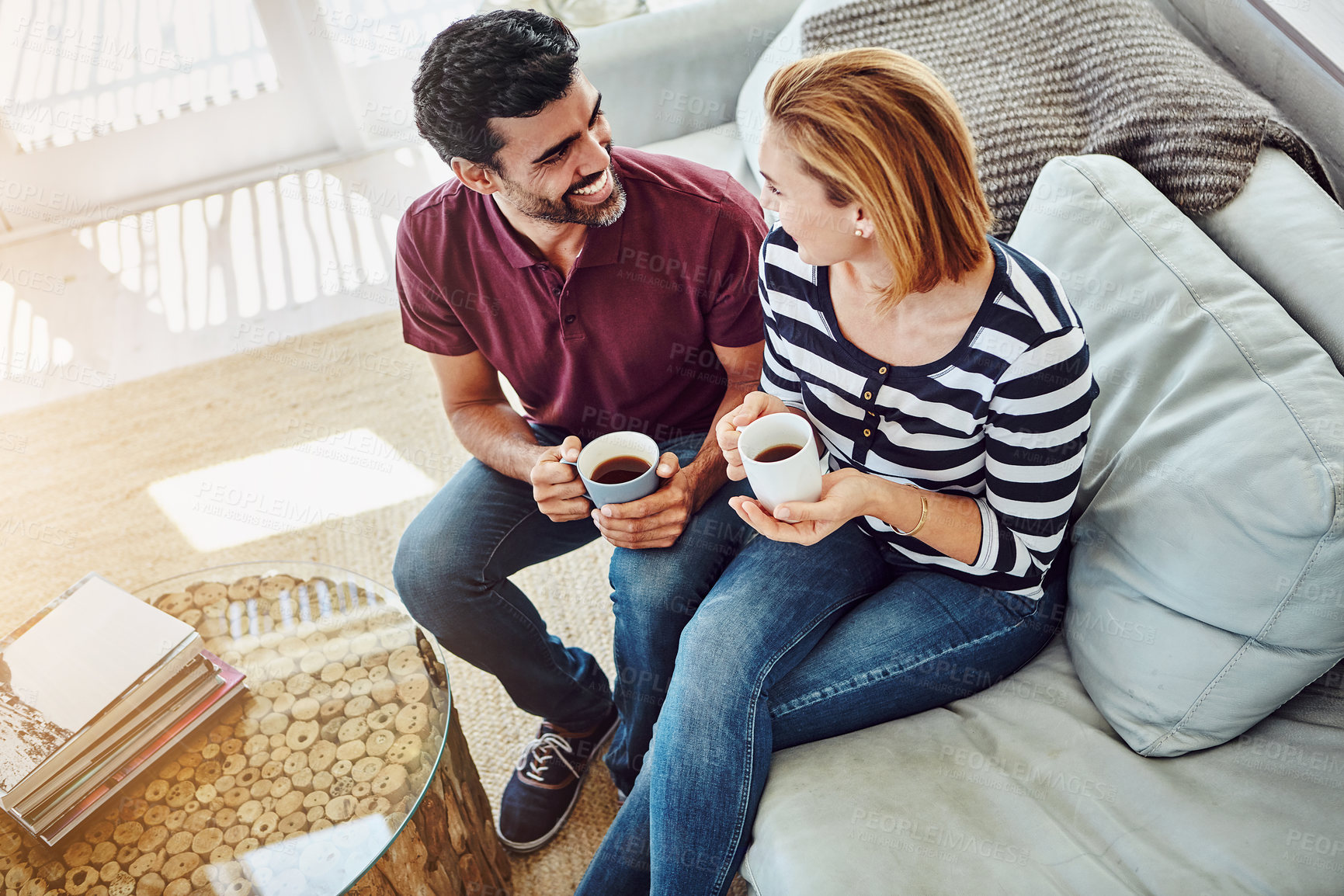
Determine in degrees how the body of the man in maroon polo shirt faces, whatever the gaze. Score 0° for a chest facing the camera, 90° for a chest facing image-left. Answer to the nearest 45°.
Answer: approximately 0°

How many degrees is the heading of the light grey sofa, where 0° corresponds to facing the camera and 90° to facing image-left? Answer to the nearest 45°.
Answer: approximately 45°

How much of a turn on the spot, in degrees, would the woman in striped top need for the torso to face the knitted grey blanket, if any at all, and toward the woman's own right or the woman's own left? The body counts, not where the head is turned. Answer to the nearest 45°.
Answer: approximately 135° to the woman's own right

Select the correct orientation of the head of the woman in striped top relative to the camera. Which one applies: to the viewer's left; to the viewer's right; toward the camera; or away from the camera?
to the viewer's left
